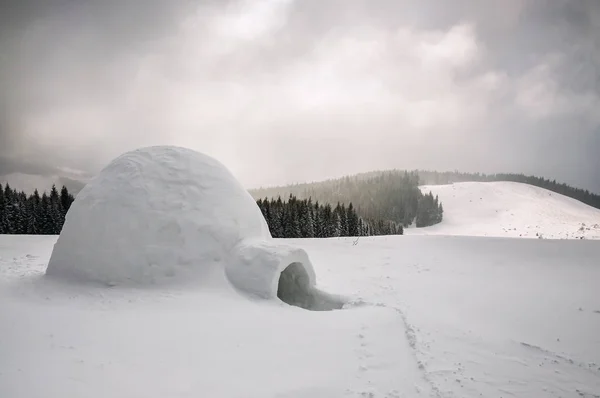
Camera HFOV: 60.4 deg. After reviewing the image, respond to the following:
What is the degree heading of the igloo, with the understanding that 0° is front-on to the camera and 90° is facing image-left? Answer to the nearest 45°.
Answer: approximately 315°
